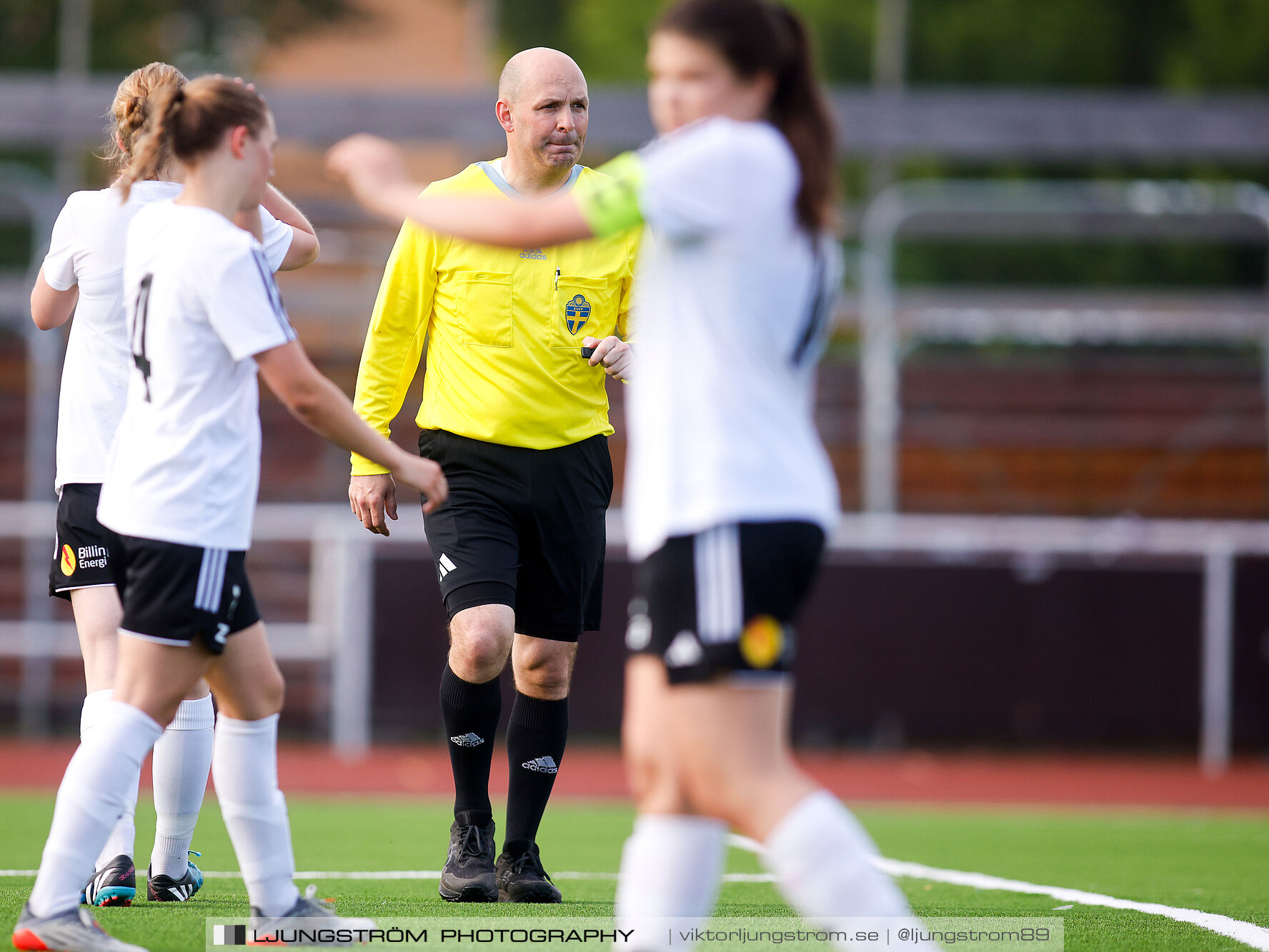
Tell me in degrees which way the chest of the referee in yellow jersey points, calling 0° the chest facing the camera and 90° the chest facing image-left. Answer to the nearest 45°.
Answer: approximately 0°

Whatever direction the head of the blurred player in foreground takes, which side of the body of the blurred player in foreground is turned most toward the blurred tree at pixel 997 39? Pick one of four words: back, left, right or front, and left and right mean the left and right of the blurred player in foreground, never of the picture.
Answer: right

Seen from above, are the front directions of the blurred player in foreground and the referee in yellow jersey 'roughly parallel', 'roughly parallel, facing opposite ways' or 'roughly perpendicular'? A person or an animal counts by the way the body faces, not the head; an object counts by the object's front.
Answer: roughly perpendicular

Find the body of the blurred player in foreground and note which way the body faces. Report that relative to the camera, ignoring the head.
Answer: to the viewer's left

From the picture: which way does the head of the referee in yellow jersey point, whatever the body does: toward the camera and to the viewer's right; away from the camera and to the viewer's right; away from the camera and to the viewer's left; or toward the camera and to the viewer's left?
toward the camera and to the viewer's right

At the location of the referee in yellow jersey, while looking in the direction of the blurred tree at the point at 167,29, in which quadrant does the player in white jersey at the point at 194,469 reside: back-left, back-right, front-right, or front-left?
back-left

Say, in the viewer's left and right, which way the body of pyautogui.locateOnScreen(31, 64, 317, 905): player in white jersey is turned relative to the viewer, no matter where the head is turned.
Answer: facing away from the viewer

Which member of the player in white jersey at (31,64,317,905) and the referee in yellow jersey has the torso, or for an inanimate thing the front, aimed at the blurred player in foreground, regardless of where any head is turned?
the referee in yellow jersey
